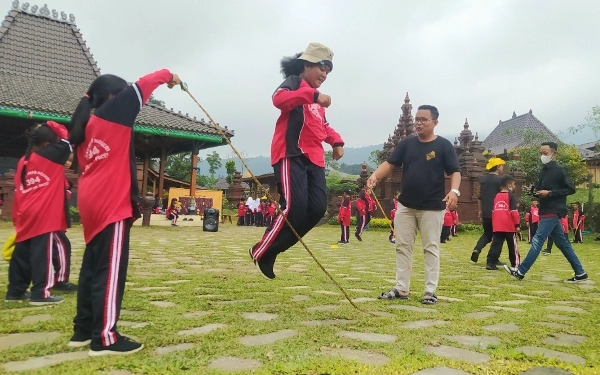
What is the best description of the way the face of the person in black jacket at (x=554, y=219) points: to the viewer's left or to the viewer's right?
to the viewer's left

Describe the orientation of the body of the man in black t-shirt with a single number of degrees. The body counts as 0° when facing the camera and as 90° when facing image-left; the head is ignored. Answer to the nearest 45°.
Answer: approximately 45°

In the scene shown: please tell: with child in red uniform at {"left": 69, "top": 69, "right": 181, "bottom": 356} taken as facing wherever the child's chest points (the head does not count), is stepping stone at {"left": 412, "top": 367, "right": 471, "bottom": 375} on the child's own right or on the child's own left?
on the child's own right

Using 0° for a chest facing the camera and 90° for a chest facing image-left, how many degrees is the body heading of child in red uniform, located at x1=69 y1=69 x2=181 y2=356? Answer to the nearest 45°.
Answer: approximately 225°

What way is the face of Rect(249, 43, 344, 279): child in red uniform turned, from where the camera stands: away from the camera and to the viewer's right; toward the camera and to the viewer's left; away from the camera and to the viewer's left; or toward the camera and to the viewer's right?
toward the camera and to the viewer's right

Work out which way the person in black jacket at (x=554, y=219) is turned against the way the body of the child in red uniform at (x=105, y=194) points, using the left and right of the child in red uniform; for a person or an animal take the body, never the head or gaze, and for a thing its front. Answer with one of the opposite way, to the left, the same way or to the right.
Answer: to the left

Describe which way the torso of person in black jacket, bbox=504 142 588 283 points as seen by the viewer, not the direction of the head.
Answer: to the viewer's left

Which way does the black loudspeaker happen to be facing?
toward the camera

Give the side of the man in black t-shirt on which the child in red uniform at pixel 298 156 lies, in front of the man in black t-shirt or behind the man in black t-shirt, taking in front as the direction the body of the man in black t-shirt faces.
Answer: in front
